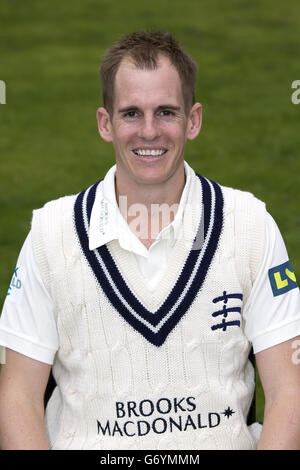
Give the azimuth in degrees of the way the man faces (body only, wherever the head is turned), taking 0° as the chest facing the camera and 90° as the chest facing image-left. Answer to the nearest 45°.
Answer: approximately 0°
